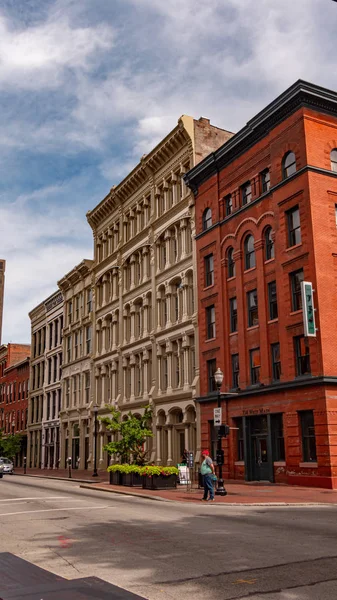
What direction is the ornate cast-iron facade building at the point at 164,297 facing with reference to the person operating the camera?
facing the viewer and to the left of the viewer

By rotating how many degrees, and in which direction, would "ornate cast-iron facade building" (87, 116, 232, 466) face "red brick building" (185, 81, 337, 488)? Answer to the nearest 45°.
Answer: approximately 90° to its left

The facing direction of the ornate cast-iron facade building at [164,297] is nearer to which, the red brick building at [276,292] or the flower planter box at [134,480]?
the flower planter box

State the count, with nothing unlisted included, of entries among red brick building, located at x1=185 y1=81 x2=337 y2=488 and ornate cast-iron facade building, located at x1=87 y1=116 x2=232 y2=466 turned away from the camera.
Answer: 0
